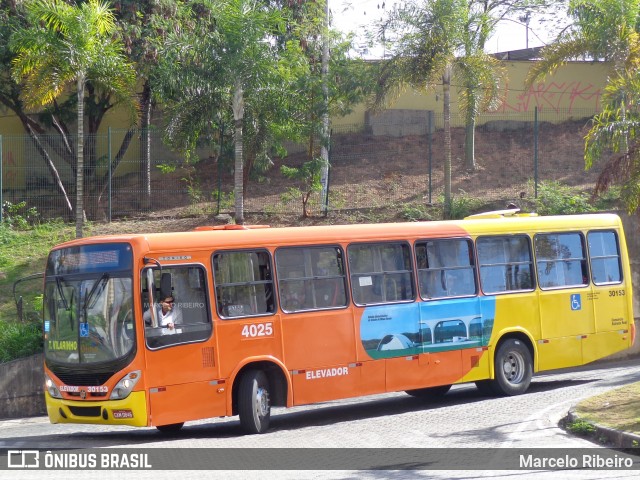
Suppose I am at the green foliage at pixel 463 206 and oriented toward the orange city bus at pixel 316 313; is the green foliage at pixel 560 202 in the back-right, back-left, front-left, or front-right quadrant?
back-left

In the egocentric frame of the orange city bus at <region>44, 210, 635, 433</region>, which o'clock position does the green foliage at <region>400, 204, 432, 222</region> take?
The green foliage is roughly at 5 o'clock from the orange city bus.

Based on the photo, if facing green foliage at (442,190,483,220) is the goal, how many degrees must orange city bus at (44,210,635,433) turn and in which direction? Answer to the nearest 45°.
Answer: approximately 135° to its right

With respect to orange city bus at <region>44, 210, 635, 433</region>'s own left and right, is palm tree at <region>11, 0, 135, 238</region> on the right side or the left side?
on its right

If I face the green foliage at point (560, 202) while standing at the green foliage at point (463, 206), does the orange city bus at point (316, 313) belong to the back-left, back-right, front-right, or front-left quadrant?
back-right

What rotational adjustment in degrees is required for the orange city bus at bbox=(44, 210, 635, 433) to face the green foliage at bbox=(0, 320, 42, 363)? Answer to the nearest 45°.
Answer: approximately 90° to its right

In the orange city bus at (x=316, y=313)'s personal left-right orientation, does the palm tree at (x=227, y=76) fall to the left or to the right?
on its right

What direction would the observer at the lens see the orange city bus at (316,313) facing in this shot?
facing the viewer and to the left of the viewer

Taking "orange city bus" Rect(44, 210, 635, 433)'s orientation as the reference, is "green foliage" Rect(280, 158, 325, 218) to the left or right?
on its right

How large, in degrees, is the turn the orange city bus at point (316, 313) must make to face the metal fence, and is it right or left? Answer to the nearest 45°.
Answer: approximately 135° to its right

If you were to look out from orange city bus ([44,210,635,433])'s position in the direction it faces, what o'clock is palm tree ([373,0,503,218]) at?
The palm tree is roughly at 5 o'clock from the orange city bus.
